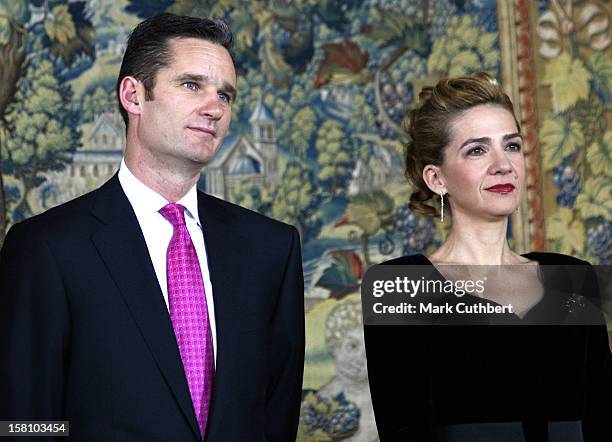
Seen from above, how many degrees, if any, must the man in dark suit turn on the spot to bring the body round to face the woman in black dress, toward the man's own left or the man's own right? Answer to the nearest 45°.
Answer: approximately 45° to the man's own left

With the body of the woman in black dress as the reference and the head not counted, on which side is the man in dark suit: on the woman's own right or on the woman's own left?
on the woman's own right

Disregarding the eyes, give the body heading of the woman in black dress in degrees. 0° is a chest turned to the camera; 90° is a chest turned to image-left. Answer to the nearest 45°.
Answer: approximately 315°

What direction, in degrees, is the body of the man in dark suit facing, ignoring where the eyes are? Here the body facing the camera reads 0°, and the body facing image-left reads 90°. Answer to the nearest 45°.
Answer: approximately 315°

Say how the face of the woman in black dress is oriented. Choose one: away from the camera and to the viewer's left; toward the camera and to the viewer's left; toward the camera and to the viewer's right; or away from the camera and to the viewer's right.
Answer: toward the camera and to the viewer's right
